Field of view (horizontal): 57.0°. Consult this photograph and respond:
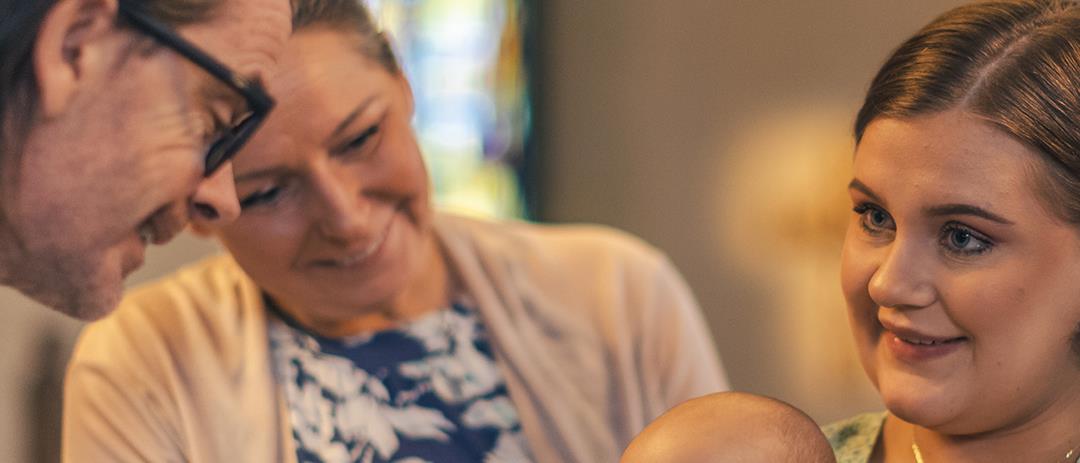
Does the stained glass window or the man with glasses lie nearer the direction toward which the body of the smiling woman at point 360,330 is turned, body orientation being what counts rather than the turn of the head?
the man with glasses

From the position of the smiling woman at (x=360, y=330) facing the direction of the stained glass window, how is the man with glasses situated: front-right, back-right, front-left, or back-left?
back-left

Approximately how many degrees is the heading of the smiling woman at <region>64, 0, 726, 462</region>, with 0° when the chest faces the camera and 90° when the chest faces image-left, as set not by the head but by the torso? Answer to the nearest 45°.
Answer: approximately 0°

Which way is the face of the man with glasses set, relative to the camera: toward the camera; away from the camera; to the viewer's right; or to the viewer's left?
to the viewer's right

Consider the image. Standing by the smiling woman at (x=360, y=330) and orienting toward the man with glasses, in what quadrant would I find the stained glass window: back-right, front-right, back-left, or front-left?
back-right

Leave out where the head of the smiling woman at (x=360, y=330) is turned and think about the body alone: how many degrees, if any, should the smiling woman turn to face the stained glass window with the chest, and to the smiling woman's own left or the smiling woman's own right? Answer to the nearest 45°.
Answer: approximately 180°

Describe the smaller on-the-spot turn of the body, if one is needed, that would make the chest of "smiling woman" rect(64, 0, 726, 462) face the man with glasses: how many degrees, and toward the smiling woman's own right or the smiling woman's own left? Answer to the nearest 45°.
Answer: approximately 45° to the smiling woman's own right
